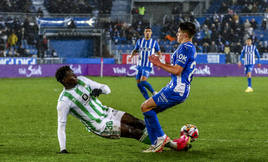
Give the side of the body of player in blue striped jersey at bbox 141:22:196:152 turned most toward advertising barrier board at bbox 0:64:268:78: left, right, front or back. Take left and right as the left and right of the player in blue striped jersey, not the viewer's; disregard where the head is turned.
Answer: right

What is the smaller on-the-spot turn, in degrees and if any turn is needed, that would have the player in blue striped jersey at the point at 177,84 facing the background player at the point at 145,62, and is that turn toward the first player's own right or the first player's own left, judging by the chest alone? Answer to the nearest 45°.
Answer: approximately 90° to the first player's own right

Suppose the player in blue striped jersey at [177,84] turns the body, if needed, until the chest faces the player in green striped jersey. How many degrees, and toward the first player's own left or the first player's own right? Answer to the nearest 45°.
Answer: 0° — they already face them

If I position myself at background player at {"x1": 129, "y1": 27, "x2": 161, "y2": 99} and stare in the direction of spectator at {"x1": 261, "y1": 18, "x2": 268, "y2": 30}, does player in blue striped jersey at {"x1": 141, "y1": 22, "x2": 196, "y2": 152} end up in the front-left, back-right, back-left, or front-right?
back-right

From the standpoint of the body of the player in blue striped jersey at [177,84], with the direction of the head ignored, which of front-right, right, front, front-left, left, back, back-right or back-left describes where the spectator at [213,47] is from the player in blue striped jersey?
right

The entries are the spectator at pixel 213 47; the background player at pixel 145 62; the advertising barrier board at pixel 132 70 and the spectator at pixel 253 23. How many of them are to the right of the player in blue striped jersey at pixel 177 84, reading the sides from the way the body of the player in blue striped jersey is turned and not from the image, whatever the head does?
4

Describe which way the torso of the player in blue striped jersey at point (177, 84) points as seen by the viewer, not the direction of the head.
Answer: to the viewer's left

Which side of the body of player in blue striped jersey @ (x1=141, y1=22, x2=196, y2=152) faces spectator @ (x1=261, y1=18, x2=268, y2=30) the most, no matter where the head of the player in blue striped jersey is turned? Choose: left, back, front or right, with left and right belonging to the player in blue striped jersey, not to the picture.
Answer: right

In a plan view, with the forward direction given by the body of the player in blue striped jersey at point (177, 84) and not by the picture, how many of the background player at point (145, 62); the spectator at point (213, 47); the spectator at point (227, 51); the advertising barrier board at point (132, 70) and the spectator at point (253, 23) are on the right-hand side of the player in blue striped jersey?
5

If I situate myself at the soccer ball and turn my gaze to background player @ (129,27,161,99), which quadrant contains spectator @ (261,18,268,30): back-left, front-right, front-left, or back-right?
front-right

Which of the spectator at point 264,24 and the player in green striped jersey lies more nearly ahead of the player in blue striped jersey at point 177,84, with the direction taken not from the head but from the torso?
the player in green striped jersey

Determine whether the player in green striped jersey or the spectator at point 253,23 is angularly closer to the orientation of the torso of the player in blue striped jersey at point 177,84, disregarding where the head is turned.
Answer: the player in green striped jersey

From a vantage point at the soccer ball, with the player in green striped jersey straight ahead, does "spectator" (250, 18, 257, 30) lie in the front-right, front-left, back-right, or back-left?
back-right
